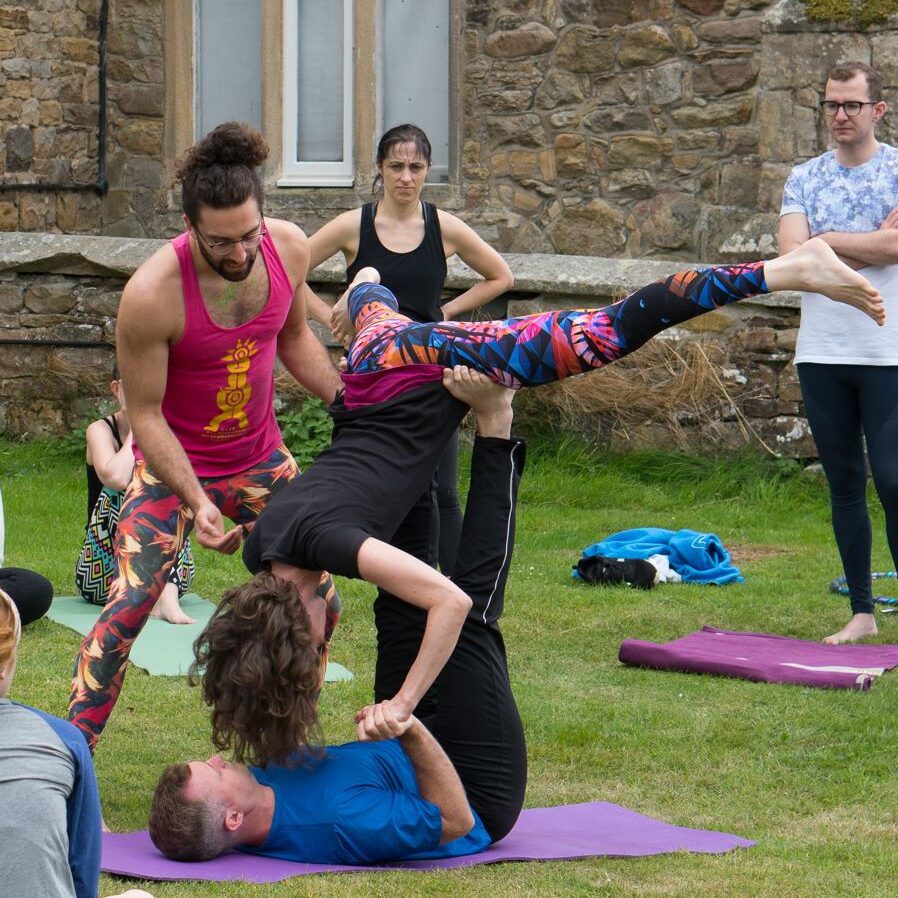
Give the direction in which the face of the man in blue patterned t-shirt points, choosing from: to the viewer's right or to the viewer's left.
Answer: to the viewer's left

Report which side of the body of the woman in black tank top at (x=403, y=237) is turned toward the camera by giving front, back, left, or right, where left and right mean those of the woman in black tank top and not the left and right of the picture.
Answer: front

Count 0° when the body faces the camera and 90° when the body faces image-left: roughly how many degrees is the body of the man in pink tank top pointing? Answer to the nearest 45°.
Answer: approximately 315°

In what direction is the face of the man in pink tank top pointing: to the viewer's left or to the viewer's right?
to the viewer's right

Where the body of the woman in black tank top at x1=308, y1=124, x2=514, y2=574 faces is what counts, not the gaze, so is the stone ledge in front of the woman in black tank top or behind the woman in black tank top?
behind

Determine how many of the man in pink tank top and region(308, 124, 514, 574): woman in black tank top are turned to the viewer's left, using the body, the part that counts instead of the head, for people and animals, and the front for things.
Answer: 0

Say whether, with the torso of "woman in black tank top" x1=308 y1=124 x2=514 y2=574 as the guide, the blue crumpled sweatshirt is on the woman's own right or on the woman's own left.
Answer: on the woman's own left

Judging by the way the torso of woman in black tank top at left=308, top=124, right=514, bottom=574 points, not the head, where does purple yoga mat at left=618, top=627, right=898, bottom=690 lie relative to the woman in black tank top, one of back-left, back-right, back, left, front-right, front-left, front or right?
front-left

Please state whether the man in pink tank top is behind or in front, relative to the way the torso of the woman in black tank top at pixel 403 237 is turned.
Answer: in front

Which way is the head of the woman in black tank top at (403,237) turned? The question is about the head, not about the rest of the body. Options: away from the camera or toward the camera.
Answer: toward the camera

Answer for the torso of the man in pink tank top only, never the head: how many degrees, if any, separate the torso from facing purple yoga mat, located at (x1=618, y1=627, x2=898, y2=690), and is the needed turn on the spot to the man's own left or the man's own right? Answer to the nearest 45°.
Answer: approximately 90° to the man's own left

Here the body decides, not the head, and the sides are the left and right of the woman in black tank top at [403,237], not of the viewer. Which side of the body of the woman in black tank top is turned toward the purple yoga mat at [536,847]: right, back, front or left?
front

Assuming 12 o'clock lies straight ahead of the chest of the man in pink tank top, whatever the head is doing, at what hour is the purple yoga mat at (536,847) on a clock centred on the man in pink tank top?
The purple yoga mat is roughly at 12 o'clock from the man in pink tank top.

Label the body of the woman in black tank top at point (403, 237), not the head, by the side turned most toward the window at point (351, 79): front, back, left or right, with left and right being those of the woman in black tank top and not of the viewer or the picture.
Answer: back
